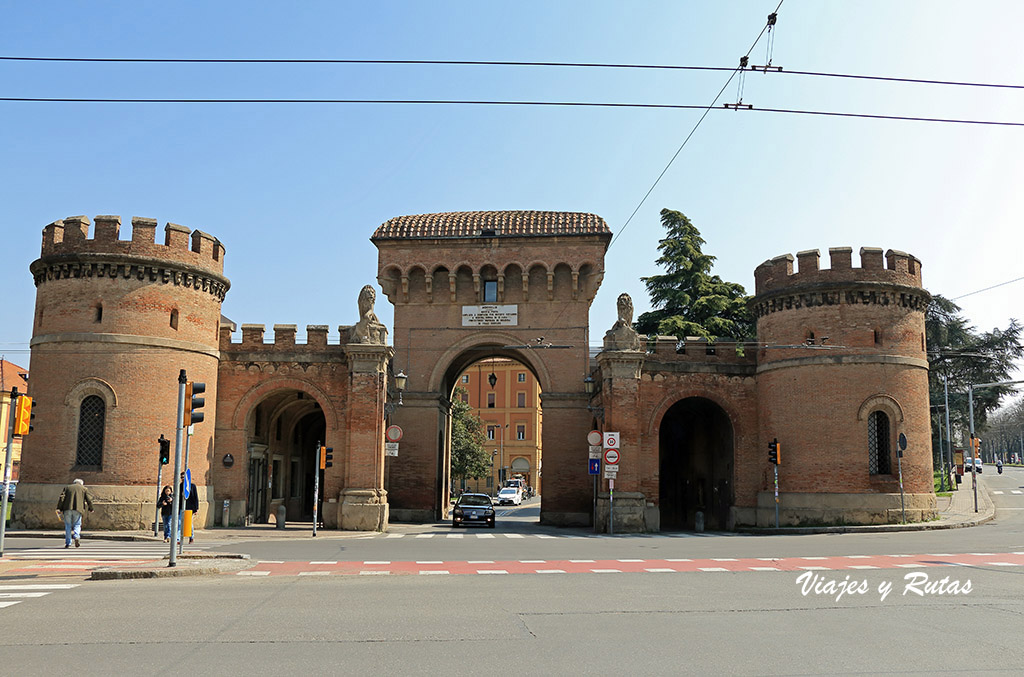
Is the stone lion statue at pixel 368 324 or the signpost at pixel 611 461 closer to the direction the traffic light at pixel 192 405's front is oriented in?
the signpost

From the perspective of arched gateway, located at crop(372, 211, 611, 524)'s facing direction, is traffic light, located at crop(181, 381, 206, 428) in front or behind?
in front

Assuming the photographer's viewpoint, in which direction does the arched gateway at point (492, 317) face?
facing the viewer

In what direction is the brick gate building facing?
toward the camera

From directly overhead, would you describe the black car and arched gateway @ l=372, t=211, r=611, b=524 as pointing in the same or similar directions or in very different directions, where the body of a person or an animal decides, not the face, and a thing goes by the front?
same or similar directions

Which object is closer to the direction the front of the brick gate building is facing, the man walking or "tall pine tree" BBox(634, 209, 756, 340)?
the man walking

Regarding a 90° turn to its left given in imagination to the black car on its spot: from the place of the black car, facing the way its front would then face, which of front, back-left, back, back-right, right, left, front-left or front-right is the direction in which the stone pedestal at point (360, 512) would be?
back-right

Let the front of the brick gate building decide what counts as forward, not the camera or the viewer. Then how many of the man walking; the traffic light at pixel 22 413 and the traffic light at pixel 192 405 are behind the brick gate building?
0

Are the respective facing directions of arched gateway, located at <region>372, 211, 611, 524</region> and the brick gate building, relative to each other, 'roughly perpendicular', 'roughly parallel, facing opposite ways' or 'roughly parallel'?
roughly parallel
